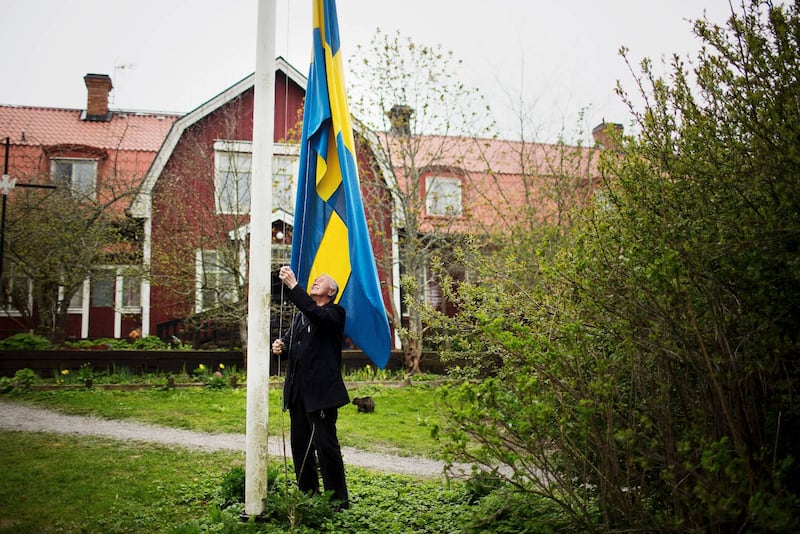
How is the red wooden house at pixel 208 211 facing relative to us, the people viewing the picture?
facing the viewer

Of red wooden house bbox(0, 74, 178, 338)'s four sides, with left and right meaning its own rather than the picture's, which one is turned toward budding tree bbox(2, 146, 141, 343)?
front

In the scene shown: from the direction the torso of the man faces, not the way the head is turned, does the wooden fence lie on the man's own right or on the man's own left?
on the man's own right

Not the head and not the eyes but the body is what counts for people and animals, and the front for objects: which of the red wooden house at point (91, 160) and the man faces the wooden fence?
the red wooden house

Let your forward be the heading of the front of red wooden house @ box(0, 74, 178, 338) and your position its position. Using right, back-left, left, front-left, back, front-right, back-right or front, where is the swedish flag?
front

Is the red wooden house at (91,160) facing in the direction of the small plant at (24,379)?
yes

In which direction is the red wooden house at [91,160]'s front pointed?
toward the camera

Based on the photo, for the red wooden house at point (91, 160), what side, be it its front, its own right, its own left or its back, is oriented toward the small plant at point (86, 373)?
front

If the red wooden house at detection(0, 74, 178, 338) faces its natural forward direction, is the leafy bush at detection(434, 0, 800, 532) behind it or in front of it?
in front
